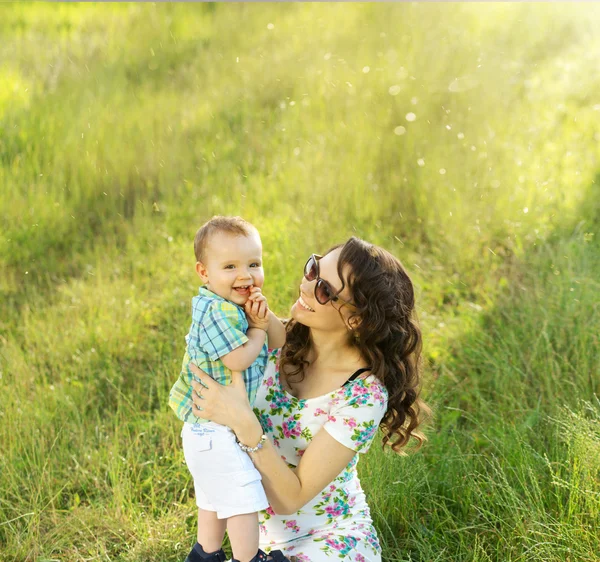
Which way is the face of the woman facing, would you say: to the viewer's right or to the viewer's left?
to the viewer's left

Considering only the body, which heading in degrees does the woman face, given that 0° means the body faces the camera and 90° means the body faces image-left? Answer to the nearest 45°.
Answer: approximately 45°
